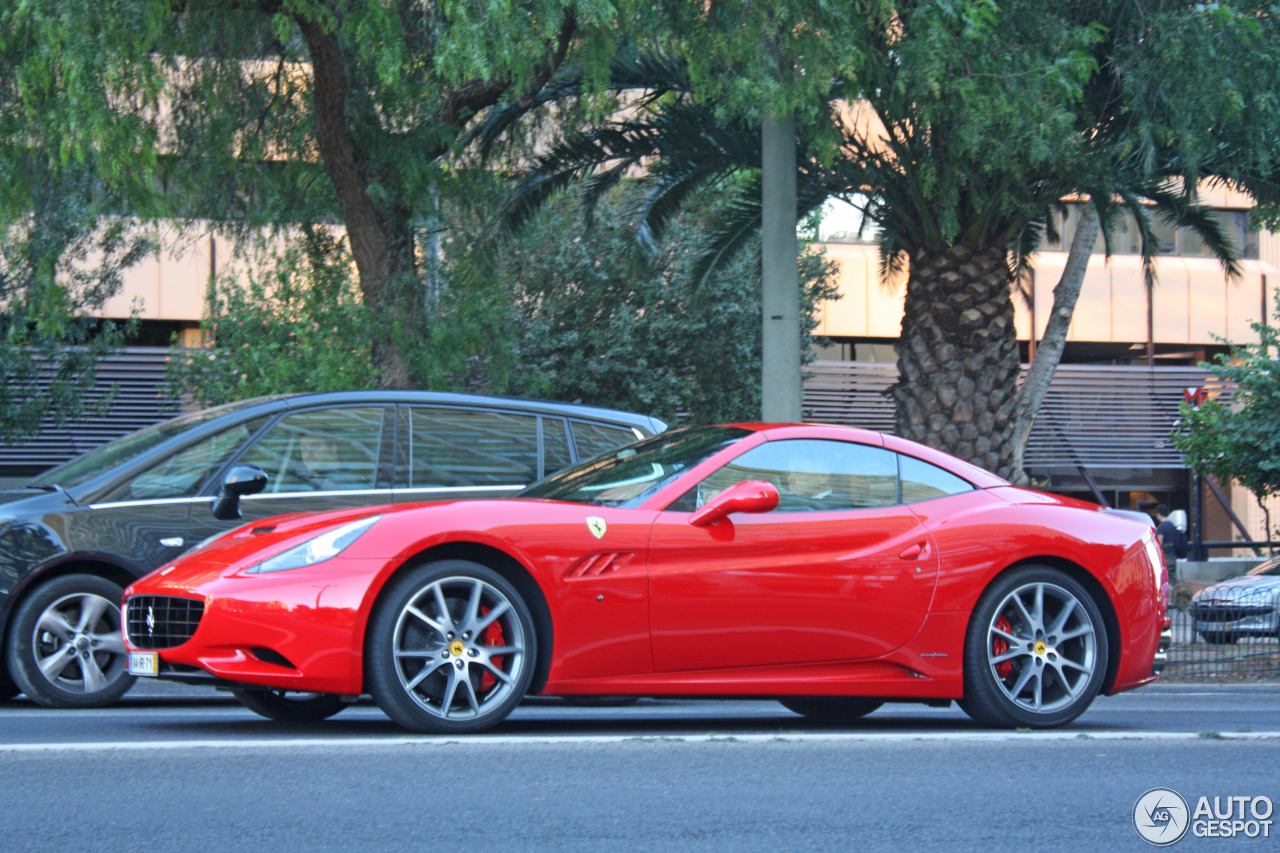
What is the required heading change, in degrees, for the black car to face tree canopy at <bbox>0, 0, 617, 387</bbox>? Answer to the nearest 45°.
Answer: approximately 90° to its right

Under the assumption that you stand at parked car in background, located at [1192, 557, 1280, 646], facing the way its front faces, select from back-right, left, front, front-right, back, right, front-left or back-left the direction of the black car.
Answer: front

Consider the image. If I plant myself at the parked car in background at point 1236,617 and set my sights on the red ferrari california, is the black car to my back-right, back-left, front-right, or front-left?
front-right

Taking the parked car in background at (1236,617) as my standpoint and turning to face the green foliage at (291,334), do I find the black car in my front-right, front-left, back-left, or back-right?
front-left

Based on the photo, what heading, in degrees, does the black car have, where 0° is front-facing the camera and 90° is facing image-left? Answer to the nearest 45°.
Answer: approximately 90°

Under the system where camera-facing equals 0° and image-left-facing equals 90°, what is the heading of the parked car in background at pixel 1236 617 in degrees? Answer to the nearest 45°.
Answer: approximately 45°

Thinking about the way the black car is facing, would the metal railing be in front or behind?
behind

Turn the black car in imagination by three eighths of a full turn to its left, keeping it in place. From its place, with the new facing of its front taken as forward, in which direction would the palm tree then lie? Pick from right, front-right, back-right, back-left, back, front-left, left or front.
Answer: left

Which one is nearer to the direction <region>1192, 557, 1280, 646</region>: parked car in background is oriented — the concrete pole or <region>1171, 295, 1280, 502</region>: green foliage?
the concrete pole

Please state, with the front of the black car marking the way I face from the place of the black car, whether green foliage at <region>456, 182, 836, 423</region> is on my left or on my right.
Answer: on my right

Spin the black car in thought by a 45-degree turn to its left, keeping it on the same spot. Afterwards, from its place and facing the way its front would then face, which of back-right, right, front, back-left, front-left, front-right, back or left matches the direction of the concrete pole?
back

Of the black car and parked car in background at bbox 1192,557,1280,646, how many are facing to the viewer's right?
0

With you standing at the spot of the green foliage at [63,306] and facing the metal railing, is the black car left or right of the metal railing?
right

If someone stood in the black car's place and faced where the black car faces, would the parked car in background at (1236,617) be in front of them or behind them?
behind
